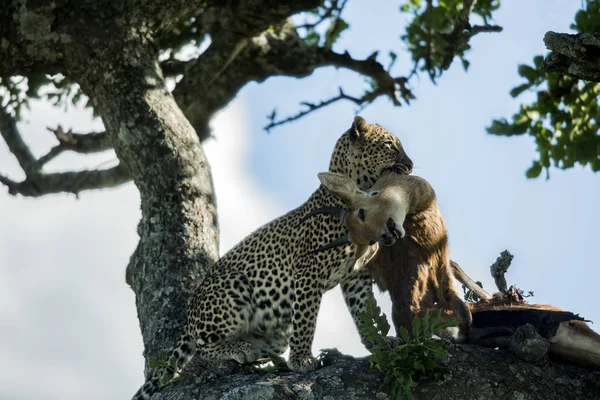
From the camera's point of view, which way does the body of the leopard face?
to the viewer's right
